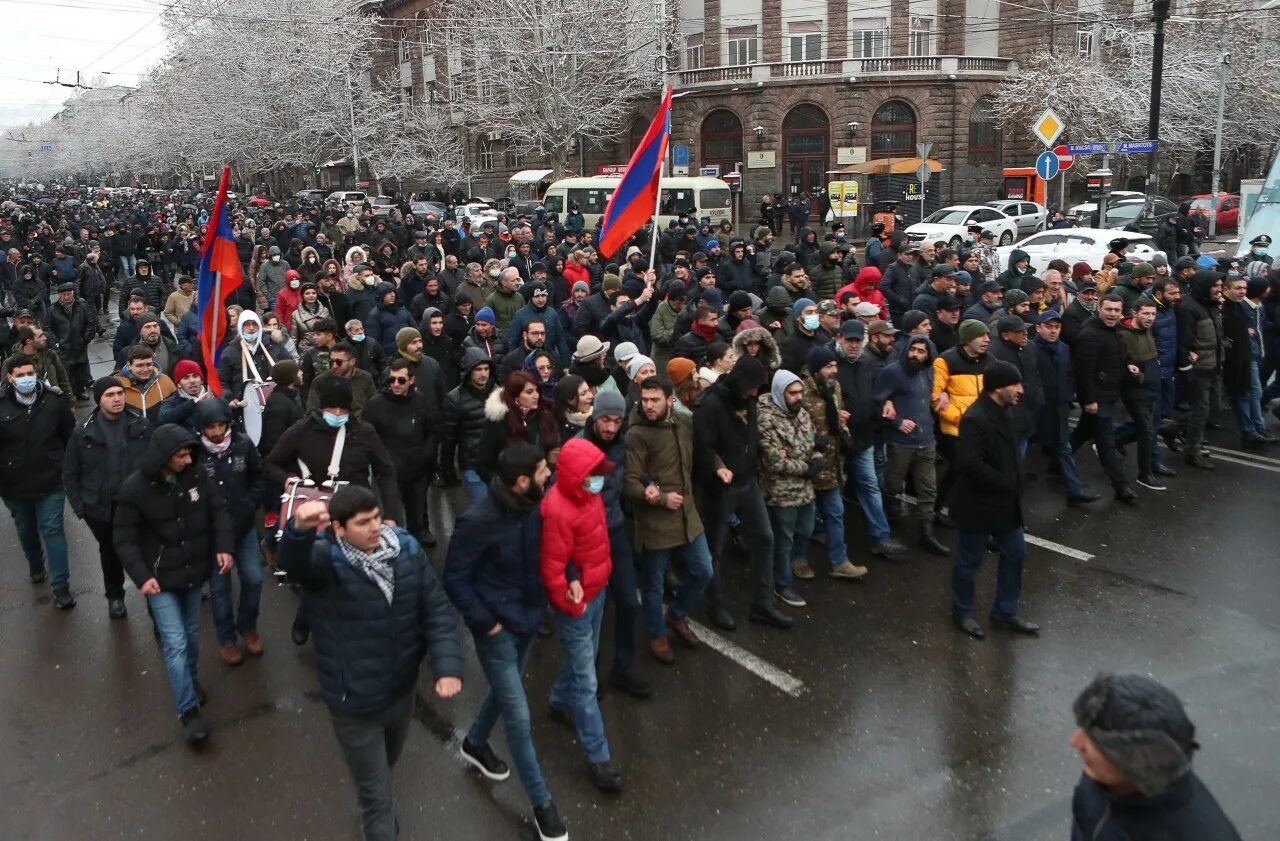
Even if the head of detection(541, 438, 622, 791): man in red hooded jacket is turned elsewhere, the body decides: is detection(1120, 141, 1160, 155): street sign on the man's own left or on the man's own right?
on the man's own left

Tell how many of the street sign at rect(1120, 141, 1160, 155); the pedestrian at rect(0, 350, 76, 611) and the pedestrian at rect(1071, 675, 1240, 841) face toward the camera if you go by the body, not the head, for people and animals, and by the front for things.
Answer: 2

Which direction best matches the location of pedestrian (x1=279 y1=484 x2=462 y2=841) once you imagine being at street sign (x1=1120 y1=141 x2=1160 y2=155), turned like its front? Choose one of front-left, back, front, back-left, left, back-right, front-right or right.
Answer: front

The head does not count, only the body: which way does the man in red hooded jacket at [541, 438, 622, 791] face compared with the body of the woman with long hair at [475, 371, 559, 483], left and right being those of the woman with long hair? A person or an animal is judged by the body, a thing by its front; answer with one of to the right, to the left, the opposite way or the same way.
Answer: the same way

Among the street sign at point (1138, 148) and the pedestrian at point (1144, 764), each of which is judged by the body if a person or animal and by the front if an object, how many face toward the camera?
1

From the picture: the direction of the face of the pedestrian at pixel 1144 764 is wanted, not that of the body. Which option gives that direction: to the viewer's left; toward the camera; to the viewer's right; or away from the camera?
to the viewer's left

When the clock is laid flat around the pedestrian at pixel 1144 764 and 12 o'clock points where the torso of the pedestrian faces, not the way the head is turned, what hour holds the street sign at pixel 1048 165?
The street sign is roughly at 3 o'clock from the pedestrian.

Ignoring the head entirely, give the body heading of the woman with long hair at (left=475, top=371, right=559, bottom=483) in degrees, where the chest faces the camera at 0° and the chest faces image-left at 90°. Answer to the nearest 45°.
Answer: approximately 315°

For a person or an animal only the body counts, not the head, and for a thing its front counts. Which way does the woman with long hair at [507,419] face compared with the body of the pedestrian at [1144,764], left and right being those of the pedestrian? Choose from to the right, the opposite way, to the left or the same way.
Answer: the opposite way

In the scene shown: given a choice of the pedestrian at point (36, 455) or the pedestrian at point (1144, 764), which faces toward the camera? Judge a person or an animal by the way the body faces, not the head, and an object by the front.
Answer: the pedestrian at point (36, 455)

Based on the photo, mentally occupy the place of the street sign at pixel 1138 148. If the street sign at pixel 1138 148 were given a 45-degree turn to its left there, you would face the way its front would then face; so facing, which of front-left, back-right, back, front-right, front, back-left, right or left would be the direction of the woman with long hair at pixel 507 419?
front-right

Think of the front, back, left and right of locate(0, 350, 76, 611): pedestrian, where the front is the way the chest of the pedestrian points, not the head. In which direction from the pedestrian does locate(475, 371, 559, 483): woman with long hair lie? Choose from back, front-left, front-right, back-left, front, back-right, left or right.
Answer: front-left

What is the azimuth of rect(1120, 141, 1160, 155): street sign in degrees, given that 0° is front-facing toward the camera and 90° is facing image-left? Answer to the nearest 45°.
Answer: approximately 0°

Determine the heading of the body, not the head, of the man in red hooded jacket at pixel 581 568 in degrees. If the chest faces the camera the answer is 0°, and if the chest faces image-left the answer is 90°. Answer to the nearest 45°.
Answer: approximately 315°

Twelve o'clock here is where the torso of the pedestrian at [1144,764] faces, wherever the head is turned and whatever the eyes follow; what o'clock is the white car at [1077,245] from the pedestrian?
The white car is roughly at 3 o'clock from the pedestrian.
